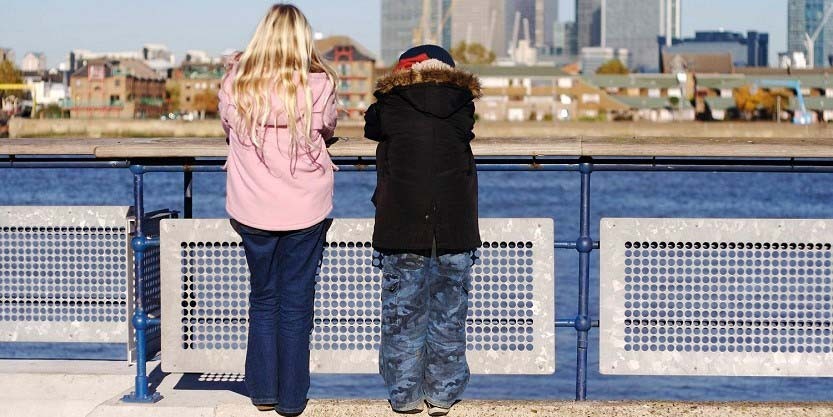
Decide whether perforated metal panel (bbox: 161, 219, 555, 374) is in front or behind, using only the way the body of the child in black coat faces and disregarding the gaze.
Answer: in front

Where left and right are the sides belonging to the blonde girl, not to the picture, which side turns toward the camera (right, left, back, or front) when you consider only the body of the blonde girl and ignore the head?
back

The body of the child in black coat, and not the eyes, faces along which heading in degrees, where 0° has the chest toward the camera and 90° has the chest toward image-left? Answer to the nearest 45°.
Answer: approximately 180°

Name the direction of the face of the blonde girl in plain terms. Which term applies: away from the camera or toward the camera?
away from the camera

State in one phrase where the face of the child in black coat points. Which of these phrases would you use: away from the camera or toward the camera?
away from the camera

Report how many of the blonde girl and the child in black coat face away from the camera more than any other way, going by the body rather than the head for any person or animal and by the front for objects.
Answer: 2

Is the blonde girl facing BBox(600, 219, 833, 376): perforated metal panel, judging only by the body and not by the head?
no

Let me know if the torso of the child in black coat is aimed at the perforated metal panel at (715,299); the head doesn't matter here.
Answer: no

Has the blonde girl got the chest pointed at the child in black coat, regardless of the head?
no

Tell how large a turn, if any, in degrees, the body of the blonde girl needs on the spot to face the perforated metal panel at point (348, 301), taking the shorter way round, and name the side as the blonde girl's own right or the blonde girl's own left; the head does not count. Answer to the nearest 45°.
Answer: approximately 45° to the blonde girl's own right

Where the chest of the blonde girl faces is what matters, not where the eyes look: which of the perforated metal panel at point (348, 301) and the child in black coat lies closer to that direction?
the perforated metal panel

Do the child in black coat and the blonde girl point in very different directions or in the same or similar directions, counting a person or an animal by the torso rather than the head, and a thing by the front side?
same or similar directions
